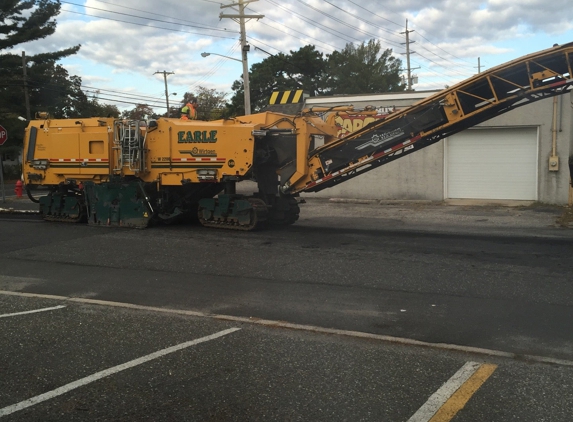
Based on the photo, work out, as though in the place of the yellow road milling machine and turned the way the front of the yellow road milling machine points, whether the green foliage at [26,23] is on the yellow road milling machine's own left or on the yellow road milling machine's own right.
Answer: on the yellow road milling machine's own left

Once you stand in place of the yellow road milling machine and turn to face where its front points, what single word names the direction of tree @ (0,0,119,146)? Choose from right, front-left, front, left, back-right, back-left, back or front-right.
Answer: back-left

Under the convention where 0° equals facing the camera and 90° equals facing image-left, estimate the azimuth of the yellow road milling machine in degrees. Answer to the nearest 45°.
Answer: approximately 270°
